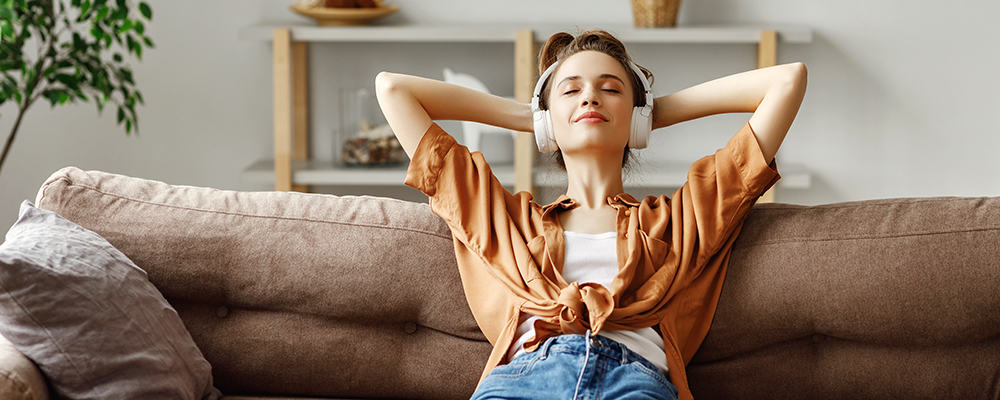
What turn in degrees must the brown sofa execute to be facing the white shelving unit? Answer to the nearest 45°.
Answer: approximately 180°

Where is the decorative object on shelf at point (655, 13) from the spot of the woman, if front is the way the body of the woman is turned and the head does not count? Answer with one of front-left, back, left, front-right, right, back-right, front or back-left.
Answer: back

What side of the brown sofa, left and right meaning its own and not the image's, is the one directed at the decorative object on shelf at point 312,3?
back

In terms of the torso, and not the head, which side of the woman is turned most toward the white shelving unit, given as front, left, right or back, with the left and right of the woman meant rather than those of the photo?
back

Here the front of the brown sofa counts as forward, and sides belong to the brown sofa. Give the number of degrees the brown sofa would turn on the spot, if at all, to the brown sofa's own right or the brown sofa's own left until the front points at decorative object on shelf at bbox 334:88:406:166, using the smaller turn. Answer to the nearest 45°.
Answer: approximately 180°

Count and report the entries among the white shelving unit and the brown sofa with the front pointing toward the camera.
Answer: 2

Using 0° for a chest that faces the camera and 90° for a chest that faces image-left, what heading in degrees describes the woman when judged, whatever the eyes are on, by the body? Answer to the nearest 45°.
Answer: approximately 0°

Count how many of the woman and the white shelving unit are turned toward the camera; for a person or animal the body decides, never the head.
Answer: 2
